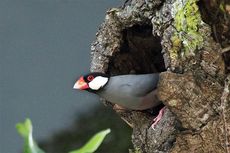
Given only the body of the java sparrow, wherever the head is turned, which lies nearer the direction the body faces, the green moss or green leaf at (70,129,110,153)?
the green leaf

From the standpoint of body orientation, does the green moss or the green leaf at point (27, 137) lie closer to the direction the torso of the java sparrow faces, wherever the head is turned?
the green leaf

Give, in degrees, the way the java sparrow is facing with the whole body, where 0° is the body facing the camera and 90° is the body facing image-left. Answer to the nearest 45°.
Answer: approximately 90°
